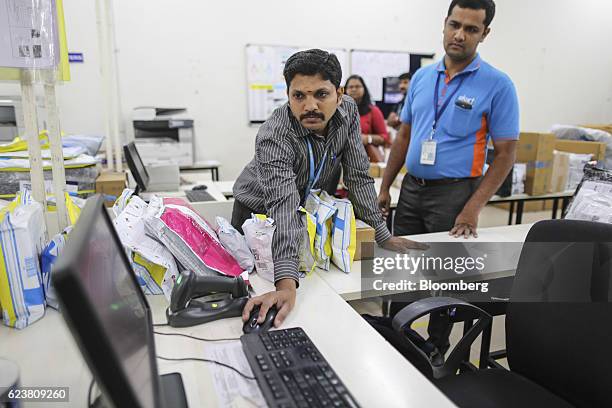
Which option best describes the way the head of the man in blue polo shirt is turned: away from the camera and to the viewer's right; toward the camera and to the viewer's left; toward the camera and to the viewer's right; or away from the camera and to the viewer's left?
toward the camera and to the viewer's left

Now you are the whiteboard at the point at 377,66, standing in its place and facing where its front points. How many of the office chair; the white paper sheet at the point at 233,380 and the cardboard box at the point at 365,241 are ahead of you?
3

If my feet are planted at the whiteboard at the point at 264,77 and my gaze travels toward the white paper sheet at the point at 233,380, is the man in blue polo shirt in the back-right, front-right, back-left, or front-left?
front-left

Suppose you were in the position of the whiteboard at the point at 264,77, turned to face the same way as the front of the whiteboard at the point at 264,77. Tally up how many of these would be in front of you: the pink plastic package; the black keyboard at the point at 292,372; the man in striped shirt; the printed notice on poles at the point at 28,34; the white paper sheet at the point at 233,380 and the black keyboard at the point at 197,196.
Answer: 6

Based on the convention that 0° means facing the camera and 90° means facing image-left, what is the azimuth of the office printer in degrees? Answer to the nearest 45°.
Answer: approximately 0°

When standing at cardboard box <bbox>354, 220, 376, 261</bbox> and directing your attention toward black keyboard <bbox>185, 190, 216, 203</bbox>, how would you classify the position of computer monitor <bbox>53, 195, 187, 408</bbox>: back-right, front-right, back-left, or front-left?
back-left

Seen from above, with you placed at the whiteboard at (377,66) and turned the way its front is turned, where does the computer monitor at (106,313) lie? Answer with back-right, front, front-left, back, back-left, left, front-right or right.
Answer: front

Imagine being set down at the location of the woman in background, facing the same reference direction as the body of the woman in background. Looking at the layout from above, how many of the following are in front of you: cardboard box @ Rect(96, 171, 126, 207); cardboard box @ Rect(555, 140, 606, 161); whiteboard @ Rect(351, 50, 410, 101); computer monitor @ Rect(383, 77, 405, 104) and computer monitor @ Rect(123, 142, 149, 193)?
2

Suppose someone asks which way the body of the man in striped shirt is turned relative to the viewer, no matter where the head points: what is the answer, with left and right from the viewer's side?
facing the viewer and to the right of the viewer

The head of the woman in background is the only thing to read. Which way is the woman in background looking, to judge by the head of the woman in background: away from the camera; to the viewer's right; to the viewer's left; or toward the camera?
toward the camera

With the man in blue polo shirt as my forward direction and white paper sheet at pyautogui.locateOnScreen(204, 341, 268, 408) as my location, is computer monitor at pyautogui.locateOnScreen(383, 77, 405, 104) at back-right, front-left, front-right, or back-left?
front-left

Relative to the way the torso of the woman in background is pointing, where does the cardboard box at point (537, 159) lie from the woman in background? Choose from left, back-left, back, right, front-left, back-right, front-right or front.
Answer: left

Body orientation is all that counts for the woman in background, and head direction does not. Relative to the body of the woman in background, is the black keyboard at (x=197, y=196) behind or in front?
in front
